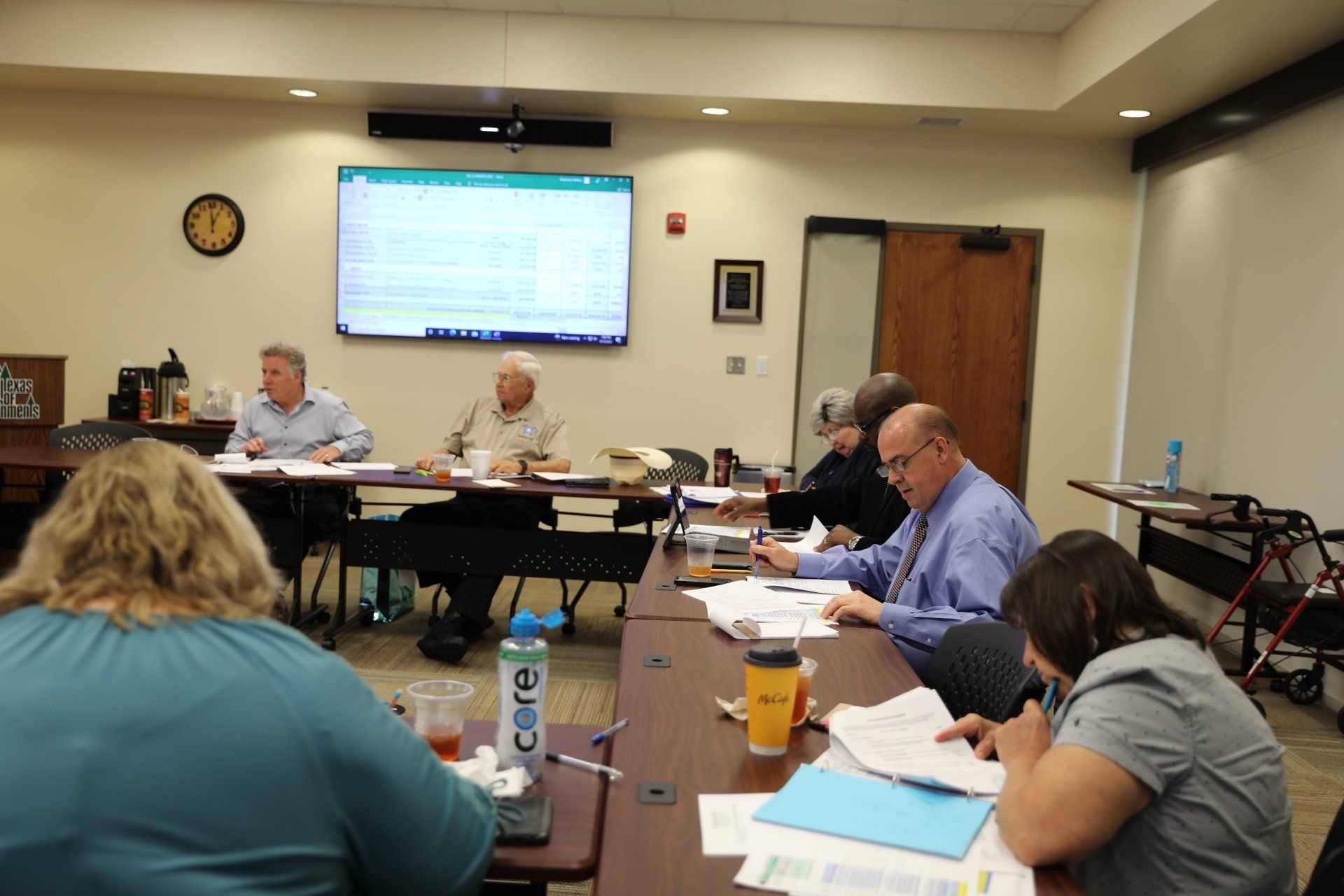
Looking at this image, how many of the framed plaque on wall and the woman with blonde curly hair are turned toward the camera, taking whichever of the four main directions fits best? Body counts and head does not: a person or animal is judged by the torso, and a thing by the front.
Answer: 1

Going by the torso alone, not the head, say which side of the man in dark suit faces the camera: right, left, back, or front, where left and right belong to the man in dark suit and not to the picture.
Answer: left

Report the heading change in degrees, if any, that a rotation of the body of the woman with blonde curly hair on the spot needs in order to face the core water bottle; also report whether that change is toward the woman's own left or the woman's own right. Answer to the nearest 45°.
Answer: approximately 45° to the woman's own right

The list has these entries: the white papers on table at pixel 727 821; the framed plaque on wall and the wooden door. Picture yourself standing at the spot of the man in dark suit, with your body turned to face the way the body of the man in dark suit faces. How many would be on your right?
2

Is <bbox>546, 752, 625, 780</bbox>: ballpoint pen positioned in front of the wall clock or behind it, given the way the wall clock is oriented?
in front

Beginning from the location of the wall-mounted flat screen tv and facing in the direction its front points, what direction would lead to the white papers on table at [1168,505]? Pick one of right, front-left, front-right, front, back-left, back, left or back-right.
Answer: front-left

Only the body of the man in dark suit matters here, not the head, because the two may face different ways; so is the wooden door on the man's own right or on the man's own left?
on the man's own right

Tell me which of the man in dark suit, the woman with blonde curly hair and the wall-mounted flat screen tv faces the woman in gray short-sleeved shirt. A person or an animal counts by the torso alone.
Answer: the wall-mounted flat screen tv

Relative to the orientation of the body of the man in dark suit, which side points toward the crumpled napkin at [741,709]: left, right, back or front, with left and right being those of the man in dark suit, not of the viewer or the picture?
left

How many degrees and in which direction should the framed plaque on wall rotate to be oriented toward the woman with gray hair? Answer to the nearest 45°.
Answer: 0° — it already faces them

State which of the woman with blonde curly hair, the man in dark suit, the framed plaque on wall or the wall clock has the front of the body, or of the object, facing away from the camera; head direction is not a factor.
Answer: the woman with blonde curly hair

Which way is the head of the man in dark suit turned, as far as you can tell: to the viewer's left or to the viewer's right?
to the viewer's left

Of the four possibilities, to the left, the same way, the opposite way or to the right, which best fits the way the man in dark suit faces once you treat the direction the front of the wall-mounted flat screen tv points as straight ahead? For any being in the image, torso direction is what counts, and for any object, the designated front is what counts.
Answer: to the right

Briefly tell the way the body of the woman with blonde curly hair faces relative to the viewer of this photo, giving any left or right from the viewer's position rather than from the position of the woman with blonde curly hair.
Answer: facing away from the viewer

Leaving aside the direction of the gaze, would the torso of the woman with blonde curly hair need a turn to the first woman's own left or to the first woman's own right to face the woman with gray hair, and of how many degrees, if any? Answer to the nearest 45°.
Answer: approximately 45° to the first woman's own right

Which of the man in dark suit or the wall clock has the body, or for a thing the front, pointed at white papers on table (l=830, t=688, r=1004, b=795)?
the wall clock

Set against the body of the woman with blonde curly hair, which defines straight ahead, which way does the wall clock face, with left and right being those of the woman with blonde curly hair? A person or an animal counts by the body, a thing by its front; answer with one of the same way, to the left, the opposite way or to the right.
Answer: the opposite way
